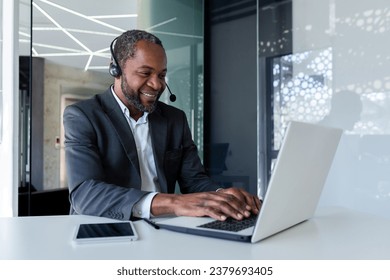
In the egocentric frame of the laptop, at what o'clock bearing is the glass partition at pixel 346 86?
The glass partition is roughly at 2 o'clock from the laptop.

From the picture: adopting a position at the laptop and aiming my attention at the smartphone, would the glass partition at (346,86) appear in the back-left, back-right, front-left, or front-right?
back-right

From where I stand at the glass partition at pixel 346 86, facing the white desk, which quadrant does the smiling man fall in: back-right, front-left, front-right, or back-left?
front-right

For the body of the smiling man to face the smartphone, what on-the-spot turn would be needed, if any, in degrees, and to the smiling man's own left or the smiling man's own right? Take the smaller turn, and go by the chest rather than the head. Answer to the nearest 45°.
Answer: approximately 45° to the smiling man's own right

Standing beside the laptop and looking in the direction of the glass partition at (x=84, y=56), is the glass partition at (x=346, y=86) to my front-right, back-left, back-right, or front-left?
front-right

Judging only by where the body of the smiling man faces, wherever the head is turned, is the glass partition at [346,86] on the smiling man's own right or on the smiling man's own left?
on the smiling man's own left

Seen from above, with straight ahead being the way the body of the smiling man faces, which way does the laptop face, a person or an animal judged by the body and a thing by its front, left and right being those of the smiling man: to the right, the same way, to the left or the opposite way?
the opposite way

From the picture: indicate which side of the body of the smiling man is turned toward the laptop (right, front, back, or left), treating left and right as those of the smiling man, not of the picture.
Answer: front

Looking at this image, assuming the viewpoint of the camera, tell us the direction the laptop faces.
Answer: facing away from the viewer and to the left of the viewer

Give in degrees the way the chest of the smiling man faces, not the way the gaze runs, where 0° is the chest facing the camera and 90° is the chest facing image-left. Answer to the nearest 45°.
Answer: approximately 315°

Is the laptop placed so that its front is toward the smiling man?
yes

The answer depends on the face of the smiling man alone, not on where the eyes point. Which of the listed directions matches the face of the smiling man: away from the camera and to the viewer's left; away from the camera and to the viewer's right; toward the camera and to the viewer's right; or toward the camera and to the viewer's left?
toward the camera and to the viewer's right
